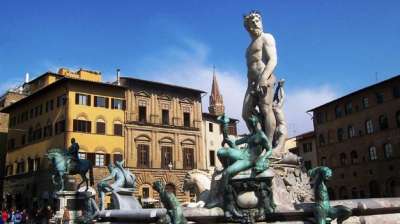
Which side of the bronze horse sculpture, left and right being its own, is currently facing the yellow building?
right

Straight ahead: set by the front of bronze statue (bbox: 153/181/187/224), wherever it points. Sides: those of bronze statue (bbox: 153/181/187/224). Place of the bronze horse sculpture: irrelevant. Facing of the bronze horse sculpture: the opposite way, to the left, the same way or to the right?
the same way

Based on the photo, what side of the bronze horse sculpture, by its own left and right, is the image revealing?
left

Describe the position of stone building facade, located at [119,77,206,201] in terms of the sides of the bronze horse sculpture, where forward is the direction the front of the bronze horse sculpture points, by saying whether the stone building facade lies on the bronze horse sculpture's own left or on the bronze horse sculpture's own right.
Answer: on the bronze horse sculpture's own right

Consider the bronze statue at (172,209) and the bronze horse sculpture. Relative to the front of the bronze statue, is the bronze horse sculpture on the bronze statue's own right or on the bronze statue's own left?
on the bronze statue's own right

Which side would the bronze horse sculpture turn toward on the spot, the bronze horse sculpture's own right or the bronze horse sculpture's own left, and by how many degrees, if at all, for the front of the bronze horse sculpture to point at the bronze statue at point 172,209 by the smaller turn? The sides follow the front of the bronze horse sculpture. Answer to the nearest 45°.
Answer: approximately 90° to the bronze horse sculpture's own left

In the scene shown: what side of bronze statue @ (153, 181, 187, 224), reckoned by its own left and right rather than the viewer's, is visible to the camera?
left

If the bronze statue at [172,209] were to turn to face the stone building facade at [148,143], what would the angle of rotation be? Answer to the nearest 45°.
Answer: approximately 90° to its right

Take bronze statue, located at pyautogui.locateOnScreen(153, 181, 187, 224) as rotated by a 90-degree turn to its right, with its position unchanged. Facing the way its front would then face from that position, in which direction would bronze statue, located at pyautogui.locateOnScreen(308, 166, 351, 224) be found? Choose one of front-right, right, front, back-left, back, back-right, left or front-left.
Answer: right

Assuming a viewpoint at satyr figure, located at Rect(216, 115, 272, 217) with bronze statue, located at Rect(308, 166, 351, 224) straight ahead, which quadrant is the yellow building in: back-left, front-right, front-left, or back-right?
back-left

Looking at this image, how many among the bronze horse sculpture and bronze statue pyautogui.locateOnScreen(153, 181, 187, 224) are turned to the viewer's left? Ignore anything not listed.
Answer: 2
